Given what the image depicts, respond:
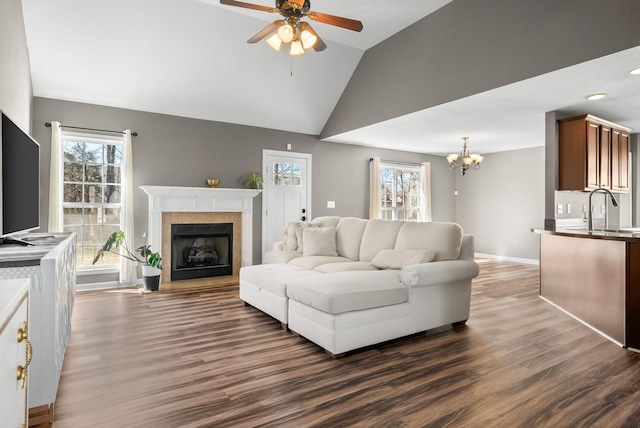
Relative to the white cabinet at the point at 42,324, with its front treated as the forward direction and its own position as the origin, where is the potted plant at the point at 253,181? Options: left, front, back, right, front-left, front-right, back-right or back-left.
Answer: front-left

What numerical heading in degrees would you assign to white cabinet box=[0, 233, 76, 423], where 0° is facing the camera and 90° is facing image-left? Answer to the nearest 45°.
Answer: approximately 270°

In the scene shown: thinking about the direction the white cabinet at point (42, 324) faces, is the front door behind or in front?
in front

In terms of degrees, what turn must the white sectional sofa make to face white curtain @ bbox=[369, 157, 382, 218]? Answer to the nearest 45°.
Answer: approximately 135° to its right

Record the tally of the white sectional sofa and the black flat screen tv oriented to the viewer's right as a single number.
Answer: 1

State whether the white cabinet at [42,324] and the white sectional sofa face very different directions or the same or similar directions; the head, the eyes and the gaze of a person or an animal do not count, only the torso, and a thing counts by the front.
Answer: very different directions

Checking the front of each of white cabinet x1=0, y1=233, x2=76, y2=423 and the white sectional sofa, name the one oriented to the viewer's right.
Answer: the white cabinet

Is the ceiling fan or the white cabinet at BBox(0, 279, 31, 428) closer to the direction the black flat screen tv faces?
the ceiling fan

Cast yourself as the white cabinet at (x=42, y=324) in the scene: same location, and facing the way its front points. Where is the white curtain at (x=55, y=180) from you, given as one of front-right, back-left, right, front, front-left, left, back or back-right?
left

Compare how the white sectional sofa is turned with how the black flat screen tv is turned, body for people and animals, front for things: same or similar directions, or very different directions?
very different directions

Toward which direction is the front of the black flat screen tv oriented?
to the viewer's right

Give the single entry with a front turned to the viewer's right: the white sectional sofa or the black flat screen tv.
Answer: the black flat screen tv
